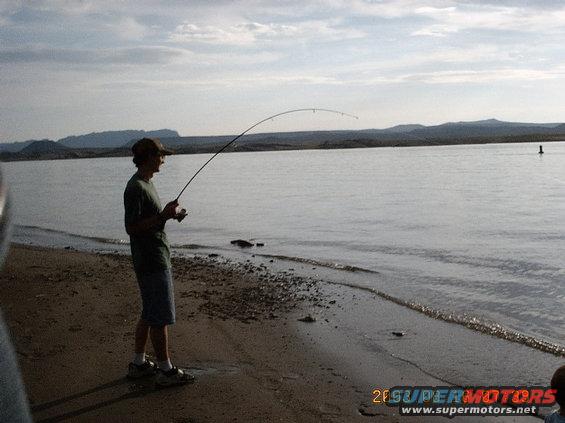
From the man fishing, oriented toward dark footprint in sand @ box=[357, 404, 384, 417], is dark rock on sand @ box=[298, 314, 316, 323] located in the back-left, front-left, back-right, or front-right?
front-left

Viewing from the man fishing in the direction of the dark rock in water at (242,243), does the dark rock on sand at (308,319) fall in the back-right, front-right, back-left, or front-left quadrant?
front-right

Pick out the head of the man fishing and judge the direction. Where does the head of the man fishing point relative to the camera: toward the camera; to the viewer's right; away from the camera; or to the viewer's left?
to the viewer's right

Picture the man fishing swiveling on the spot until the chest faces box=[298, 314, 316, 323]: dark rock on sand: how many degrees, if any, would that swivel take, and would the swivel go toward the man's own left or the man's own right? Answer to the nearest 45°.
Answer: approximately 45° to the man's own left

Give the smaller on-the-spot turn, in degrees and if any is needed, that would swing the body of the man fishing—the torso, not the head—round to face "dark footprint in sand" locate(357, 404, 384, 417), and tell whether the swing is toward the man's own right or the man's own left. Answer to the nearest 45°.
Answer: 0° — they already face it

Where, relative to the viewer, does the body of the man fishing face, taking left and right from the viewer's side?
facing to the right of the viewer

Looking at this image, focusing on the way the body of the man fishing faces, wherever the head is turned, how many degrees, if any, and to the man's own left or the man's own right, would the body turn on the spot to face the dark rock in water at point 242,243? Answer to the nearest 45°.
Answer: approximately 90° to the man's own left
